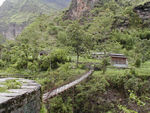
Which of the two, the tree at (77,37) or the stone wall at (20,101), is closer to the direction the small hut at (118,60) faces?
the stone wall

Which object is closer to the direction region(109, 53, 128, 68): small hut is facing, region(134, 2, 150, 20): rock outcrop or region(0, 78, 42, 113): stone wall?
the stone wall

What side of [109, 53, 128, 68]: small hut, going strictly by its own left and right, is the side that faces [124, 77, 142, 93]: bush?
front

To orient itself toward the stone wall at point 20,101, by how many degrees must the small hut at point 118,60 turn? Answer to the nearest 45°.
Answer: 0° — it already faces it

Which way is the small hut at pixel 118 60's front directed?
toward the camera

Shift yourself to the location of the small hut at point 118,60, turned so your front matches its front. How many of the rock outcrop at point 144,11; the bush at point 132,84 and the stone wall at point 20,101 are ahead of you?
2

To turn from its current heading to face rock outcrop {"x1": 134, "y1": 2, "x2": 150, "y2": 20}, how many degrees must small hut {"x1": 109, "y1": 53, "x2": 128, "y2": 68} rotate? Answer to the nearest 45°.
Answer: approximately 180°

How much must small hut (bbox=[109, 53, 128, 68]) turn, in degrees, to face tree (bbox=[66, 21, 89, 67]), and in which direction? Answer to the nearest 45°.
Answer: approximately 45° to its right
